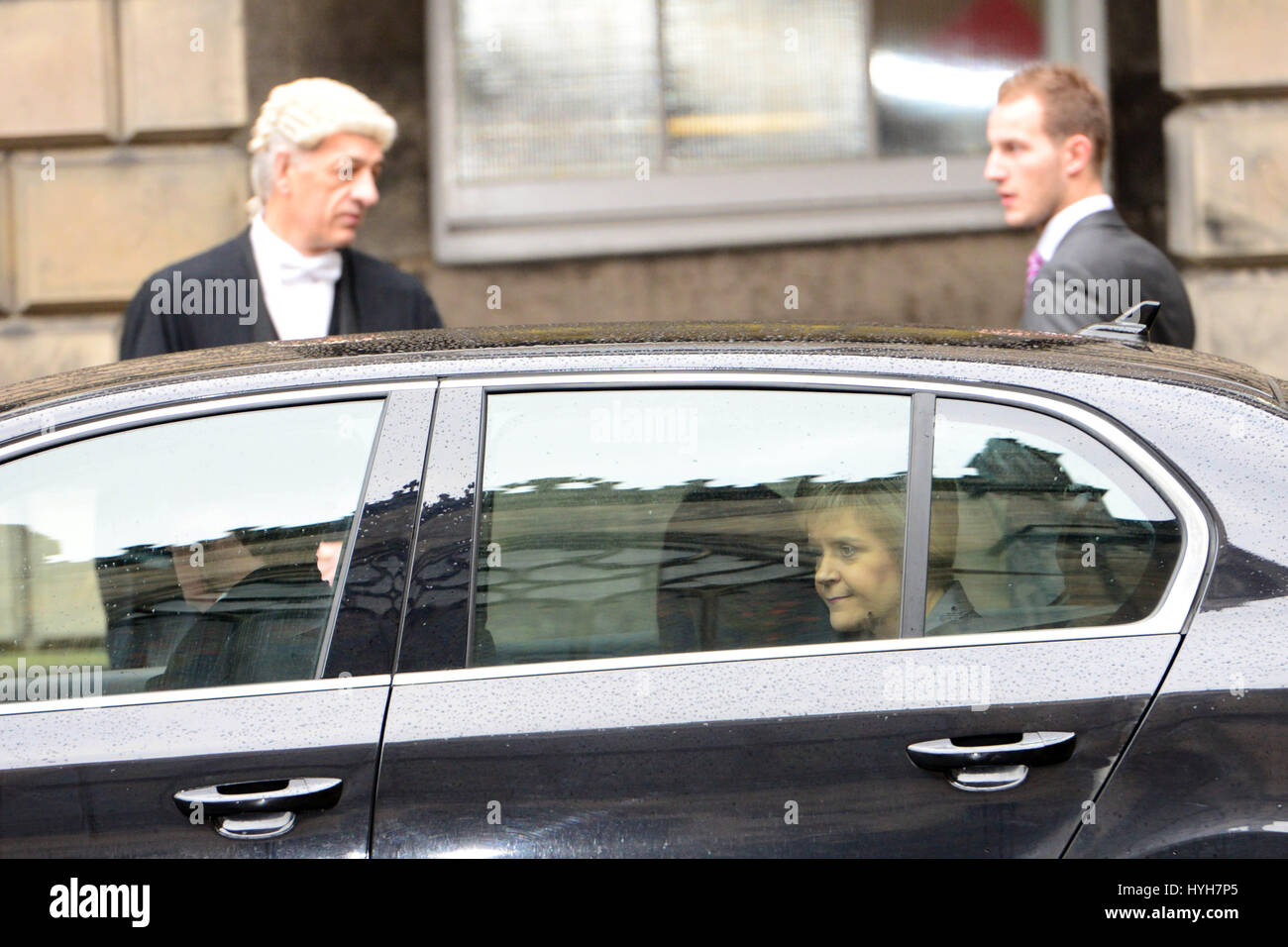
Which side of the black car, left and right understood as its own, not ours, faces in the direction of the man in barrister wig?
right

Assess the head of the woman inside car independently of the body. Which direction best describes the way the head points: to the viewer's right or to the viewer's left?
to the viewer's left

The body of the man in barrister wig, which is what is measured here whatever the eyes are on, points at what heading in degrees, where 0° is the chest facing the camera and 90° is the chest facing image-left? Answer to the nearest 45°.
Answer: approximately 315°

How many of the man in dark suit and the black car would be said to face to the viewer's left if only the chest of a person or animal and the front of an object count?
2

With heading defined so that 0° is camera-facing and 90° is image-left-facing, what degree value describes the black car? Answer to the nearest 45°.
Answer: approximately 90°

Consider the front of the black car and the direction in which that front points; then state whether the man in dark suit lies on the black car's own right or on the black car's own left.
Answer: on the black car's own right

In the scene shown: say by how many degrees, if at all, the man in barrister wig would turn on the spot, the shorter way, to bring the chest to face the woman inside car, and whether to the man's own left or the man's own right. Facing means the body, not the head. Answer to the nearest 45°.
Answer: approximately 45° to the man's own right

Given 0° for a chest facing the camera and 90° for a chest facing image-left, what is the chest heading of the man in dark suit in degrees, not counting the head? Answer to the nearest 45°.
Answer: approximately 90°

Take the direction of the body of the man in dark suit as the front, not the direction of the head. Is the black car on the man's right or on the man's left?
on the man's left

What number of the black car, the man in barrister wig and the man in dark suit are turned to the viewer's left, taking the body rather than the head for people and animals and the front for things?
2
